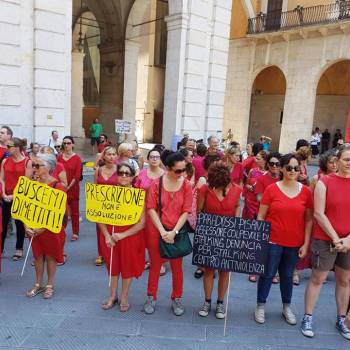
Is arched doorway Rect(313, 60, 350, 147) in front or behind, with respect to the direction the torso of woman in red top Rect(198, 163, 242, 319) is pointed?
behind

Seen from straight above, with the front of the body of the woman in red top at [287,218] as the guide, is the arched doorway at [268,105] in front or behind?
behind

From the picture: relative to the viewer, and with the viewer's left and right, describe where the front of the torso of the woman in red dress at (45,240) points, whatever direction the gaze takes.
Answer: facing the viewer and to the left of the viewer

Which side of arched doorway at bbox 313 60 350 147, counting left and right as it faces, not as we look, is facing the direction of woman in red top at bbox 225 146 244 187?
front

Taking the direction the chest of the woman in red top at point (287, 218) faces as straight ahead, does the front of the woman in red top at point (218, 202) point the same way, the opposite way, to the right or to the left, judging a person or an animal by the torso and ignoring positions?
the same way

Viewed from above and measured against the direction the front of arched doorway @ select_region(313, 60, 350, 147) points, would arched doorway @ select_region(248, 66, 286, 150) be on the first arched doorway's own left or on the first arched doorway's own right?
on the first arched doorway's own right

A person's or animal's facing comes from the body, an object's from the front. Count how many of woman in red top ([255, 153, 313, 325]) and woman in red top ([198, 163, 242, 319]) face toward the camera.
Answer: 2

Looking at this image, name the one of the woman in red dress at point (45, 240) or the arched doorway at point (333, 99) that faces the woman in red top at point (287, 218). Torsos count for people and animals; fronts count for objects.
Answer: the arched doorway

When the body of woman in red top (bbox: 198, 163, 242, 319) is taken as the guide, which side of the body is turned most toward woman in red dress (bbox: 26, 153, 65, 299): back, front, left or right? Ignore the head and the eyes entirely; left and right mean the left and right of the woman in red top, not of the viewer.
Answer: right

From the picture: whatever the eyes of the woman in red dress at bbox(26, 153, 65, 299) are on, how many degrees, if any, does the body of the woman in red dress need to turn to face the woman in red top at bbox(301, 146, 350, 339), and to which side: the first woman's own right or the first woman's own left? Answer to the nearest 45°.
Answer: approximately 90° to the first woman's own left

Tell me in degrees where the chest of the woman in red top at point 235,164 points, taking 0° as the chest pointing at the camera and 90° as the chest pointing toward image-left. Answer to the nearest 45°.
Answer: approximately 315°

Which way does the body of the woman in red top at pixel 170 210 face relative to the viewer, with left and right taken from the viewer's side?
facing the viewer

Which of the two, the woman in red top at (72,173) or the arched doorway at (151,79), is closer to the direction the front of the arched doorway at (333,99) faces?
the woman in red top
